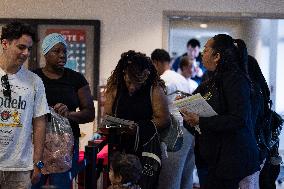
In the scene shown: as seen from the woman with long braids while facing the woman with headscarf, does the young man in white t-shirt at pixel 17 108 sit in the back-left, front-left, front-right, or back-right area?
front-left

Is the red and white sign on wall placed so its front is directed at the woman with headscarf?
yes

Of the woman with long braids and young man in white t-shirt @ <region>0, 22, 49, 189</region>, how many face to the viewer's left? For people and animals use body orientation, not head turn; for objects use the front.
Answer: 0

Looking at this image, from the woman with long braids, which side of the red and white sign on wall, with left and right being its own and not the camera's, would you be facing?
front

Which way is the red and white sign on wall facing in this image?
toward the camera

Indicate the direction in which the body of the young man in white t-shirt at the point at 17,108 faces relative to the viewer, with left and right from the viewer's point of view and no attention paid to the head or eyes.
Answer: facing the viewer

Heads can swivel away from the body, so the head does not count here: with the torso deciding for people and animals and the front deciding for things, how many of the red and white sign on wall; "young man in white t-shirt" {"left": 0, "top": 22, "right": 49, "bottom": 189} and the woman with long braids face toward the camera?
3

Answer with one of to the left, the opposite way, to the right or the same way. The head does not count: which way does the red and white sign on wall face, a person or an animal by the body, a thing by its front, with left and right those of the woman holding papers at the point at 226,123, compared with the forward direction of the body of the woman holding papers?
to the left

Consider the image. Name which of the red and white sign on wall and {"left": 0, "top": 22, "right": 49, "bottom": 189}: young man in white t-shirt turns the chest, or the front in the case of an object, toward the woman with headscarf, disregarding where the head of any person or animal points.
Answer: the red and white sign on wall

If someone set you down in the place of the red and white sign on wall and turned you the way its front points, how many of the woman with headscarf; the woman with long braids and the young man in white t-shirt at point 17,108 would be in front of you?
3

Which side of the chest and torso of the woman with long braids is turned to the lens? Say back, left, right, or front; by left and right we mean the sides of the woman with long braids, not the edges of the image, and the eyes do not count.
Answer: front

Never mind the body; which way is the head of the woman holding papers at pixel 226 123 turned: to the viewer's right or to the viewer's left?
to the viewer's left

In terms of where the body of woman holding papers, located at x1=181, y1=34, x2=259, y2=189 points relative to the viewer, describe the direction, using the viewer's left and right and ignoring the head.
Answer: facing to the left of the viewer
